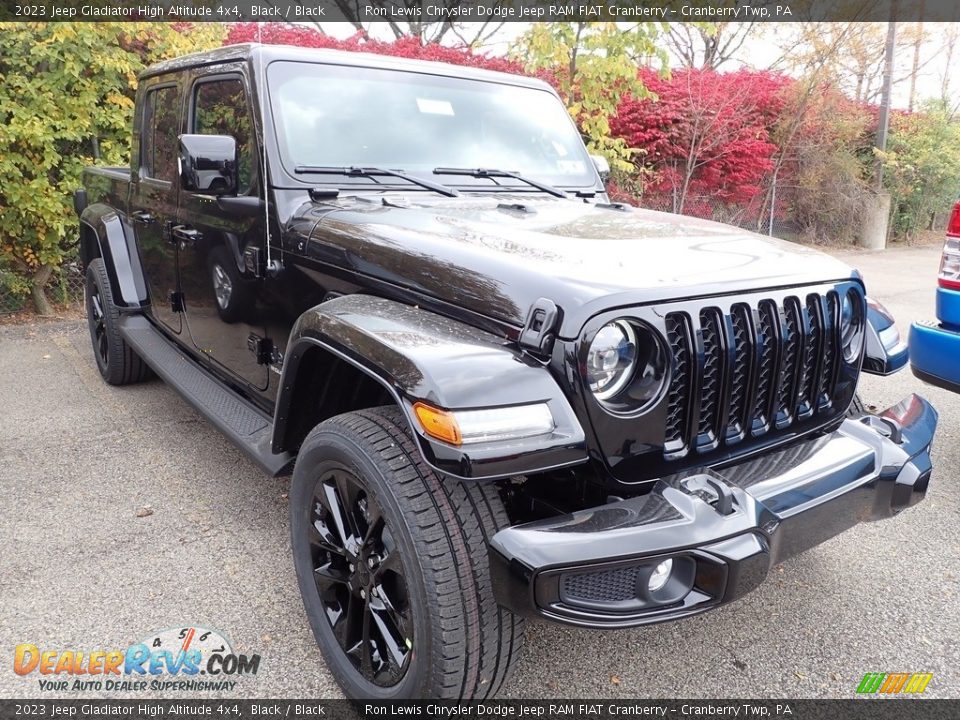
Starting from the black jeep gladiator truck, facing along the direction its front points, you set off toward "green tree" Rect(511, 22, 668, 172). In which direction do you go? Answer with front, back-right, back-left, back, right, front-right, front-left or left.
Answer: back-left

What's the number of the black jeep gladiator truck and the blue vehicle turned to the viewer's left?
0

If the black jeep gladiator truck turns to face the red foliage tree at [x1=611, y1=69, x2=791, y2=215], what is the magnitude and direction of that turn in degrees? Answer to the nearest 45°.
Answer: approximately 135° to its left

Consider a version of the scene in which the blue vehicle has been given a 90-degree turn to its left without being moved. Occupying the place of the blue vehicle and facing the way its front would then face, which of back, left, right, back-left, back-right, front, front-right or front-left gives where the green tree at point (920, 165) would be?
front-right

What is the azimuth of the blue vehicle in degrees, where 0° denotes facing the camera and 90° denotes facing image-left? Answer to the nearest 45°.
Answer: approximately 225°

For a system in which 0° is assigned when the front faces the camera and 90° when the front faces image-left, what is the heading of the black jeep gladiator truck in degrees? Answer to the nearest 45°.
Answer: approximately 315°

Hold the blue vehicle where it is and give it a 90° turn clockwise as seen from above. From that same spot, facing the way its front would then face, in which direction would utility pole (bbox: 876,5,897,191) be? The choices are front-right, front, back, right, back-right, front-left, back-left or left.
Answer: back-left

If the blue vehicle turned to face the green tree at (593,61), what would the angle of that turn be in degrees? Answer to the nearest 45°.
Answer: approximately 90° to its left

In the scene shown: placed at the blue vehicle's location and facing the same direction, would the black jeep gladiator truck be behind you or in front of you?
behind

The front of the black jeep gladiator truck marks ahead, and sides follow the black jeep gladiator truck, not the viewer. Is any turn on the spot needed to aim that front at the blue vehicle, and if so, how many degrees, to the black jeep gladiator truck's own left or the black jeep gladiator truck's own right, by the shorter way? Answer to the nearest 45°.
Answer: approximately 90° to the black jeep gladiator truck's own left

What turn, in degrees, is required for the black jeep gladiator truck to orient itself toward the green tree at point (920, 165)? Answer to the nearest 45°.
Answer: approximately 90° to its left

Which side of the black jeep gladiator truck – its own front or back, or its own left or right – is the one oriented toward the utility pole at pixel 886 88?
left
